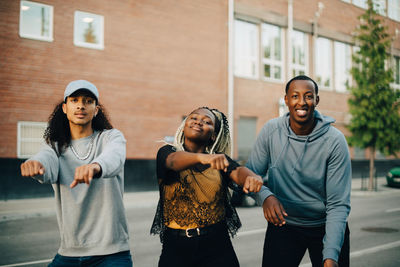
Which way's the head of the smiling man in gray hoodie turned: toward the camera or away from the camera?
toward the camera

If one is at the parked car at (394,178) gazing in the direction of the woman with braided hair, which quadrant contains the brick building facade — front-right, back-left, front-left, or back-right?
front-right

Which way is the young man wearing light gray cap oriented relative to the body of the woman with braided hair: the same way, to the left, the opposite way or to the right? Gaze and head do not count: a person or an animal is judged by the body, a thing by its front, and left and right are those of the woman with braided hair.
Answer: the same way

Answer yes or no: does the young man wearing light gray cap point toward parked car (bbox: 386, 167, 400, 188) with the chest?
no

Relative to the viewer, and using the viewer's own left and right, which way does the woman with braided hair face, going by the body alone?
facing the viewer

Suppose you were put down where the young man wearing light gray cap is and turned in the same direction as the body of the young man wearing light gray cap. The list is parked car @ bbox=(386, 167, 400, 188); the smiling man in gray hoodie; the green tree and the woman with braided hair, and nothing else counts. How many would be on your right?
0

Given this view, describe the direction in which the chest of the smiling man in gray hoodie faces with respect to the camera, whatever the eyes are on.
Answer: toward the camera

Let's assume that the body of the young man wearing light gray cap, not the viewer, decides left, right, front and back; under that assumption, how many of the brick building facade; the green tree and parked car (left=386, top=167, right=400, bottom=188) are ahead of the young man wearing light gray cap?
0

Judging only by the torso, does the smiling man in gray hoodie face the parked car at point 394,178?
no

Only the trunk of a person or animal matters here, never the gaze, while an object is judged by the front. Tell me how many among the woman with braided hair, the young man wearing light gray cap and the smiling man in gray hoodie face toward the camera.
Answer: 3

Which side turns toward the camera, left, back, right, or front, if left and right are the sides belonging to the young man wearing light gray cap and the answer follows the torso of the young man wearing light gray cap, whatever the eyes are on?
front

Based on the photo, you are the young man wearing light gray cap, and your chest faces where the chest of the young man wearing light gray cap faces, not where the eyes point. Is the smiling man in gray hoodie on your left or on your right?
on your left

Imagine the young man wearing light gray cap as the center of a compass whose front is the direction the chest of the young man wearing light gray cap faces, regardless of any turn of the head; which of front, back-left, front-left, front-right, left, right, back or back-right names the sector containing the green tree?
back-left

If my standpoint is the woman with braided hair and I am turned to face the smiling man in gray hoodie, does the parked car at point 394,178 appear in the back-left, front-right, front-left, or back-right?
front-left

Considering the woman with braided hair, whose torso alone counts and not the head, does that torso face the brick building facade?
no

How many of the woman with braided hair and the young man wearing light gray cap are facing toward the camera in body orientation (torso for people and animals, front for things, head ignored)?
2

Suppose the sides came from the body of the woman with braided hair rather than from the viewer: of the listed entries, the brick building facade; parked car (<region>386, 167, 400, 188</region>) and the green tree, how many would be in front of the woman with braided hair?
0

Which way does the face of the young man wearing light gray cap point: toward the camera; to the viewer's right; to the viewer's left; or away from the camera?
toward the camera
